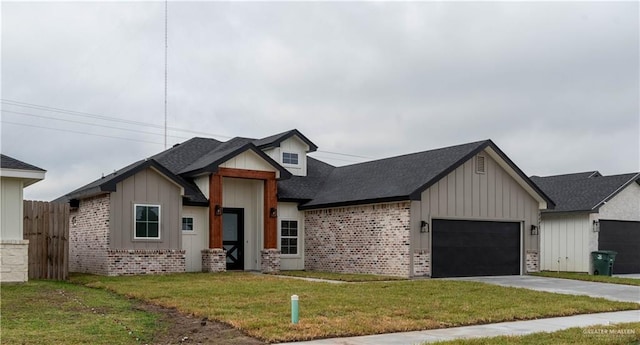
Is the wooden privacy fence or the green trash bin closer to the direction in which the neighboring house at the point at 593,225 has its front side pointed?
the green trash bin

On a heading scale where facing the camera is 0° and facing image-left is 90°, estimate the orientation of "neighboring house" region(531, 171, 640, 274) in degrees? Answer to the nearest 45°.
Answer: approximately 315°

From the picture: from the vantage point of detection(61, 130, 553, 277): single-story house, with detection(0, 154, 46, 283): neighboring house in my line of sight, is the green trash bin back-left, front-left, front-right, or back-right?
back-left

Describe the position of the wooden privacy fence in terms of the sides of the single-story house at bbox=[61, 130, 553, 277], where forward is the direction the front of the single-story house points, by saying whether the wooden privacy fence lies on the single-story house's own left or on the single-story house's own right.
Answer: on the single-story house's own right

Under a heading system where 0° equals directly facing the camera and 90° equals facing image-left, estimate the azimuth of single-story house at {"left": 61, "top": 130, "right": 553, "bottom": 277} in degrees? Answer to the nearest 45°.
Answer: approximately 315°

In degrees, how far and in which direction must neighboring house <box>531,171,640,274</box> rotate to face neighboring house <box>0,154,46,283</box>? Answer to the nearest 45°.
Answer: approximately 90° to its right

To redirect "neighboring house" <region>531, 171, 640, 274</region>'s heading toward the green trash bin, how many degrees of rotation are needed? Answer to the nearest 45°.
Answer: approximately 45° to its right

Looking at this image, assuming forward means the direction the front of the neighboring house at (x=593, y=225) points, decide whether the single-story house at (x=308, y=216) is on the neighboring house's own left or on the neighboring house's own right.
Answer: on the neighboring house's own right

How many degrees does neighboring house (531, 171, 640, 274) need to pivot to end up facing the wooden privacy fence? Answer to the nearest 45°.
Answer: approximately 90° to its right
